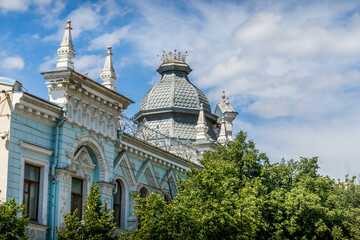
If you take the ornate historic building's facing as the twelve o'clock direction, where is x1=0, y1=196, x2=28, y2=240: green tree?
The green tree is roughly at 2 o'clock from the ornate historic building.

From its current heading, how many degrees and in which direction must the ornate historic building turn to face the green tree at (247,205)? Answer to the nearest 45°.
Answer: approximately 90° to its left
